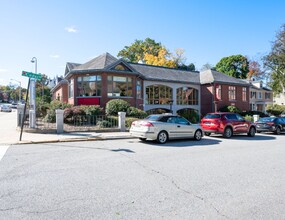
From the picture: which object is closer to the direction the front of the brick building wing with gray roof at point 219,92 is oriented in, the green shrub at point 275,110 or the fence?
the fence

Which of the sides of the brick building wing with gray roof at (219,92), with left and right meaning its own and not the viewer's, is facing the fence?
right

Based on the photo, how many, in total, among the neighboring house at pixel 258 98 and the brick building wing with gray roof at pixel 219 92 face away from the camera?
0

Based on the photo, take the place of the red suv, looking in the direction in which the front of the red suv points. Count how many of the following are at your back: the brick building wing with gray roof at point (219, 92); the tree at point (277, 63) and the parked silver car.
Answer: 1

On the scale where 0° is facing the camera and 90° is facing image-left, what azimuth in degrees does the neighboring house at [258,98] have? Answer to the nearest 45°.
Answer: approximately 315°

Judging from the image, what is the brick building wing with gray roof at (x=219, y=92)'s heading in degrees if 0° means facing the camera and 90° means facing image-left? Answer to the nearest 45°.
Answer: approximately 315°

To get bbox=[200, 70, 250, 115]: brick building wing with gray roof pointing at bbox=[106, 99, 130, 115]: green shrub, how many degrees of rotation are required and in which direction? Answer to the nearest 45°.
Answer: approximately 90° to its right
